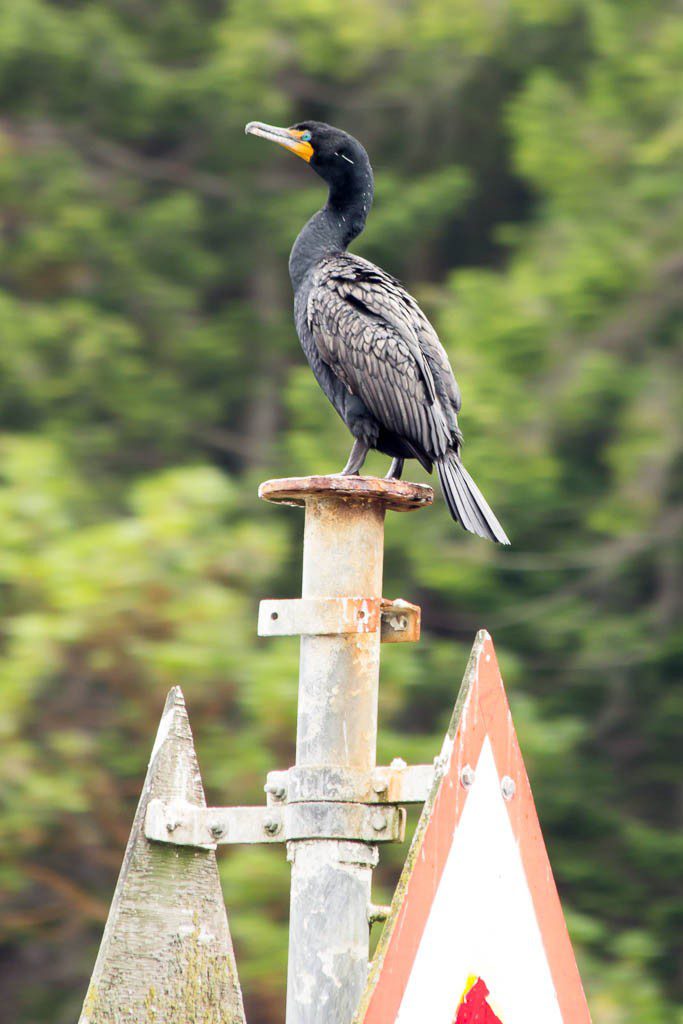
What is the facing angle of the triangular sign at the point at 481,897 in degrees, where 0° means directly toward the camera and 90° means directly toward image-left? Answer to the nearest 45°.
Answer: approximately 315°
